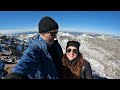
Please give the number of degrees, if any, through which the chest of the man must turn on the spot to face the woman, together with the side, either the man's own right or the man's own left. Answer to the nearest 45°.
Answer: approximately 45° to the man's own left

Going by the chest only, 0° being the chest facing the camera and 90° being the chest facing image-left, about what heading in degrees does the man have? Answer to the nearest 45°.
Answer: approximately 315°
